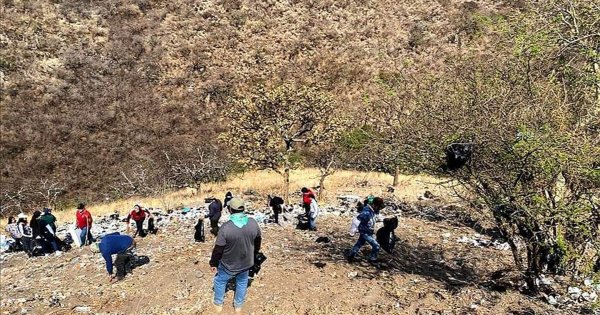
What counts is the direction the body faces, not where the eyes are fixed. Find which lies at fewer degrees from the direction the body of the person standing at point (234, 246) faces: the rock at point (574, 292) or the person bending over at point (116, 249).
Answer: the person bending over

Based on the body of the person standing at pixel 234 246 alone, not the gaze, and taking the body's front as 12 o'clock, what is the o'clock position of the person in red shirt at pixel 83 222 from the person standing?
The person in red shirt is roughly at 11 o'clock from the person standing.

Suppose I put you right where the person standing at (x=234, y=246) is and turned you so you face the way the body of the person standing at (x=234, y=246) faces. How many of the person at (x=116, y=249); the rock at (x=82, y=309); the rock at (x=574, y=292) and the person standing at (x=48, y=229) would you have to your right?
1

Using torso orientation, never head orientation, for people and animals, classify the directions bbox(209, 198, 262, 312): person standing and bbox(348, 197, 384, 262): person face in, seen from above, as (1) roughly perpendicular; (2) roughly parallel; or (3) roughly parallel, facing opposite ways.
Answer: roughly perpendicular

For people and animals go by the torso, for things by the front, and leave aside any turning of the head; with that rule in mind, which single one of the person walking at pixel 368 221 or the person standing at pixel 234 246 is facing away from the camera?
the person standing at pixel 234 246

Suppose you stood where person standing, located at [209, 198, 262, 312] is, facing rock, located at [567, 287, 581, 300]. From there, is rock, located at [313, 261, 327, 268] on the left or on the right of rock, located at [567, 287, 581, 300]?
left

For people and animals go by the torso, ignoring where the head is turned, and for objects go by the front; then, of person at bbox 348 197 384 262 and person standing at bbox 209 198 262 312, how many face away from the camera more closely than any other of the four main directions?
1

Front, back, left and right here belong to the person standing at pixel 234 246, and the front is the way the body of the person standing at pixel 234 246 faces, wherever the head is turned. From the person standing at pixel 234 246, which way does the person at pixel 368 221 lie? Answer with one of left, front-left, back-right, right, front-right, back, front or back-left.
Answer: front-right

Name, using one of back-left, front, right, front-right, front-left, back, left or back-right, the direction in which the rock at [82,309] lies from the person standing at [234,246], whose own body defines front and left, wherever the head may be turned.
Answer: front-left

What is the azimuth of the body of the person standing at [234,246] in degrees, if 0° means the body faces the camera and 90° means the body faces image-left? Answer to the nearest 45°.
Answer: approximately 180°

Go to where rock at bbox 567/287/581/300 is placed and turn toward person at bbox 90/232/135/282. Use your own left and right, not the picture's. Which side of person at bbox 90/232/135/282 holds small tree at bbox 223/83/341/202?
right
